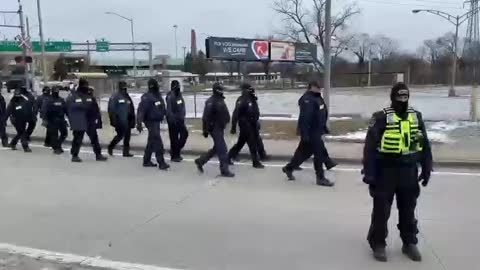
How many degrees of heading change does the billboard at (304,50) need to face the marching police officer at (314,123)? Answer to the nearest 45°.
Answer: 0° — it already faces them

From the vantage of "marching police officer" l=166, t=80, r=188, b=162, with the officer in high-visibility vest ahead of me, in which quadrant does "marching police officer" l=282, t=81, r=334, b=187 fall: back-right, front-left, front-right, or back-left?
front-left

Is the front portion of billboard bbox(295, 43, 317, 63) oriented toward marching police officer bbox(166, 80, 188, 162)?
yes

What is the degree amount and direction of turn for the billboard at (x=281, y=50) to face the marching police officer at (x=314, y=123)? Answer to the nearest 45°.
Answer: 0° — it already faces them

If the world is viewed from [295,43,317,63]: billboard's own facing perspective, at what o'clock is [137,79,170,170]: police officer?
The police officer is roughly at 12 o'clock from the billboard.

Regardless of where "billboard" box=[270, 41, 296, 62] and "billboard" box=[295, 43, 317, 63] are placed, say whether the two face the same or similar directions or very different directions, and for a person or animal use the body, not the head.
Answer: same or similar directions

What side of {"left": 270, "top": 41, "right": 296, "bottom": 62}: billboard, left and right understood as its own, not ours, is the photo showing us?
front

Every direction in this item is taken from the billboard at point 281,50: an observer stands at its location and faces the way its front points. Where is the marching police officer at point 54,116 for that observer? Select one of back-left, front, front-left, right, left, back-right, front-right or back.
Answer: front

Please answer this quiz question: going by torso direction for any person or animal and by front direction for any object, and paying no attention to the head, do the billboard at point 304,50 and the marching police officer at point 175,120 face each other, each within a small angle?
no

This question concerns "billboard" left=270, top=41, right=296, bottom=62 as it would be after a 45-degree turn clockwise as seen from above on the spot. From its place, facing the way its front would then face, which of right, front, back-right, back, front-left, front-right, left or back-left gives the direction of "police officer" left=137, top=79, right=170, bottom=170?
front-left

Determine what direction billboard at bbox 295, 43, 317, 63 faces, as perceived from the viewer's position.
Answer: facing the viewer
